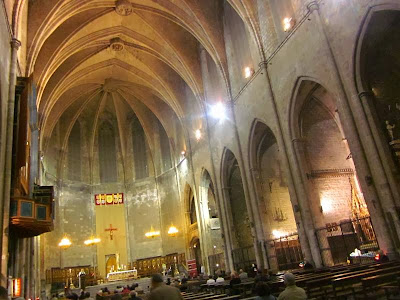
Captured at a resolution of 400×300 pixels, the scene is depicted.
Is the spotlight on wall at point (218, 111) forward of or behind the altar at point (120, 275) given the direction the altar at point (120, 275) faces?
forward

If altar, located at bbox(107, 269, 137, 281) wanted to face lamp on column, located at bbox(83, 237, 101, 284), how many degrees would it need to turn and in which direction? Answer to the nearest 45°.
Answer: approximately 135° to its right

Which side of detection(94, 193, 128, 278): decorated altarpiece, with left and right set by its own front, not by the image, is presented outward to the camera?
front

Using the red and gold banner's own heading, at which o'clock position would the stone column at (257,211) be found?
The stone column is roughly at 11 o'clock from the red and gold banner.

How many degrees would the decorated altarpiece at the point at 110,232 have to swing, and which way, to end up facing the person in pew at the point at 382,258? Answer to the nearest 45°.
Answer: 0° — it already faces them

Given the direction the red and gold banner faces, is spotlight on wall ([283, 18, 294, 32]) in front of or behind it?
in front

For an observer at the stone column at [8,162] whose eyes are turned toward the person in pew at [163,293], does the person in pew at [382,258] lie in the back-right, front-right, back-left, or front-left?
front-left

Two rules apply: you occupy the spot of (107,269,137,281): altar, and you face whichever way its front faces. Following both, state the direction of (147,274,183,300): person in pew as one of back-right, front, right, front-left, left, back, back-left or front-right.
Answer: front

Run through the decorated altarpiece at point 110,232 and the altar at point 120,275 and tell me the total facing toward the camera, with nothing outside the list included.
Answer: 2

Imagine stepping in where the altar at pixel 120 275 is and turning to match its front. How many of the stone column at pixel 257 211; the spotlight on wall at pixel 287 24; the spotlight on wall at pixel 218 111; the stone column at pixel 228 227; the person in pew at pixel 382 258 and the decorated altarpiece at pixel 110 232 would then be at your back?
1

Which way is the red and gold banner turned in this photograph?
toward the camera

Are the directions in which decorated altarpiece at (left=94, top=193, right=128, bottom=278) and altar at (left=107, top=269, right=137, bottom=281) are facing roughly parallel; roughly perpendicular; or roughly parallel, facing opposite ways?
roughly parallel
